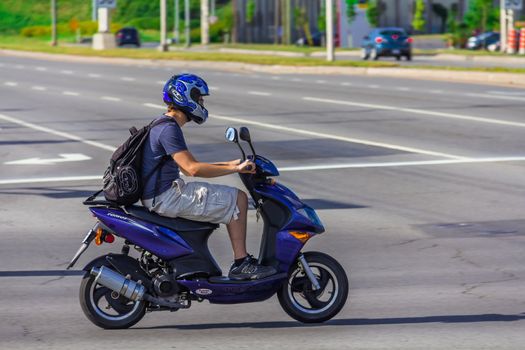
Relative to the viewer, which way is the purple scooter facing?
to the viewer's right

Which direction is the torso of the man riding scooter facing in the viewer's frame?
to the viewer's right

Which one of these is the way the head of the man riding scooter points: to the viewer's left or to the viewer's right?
to the viewer's right
